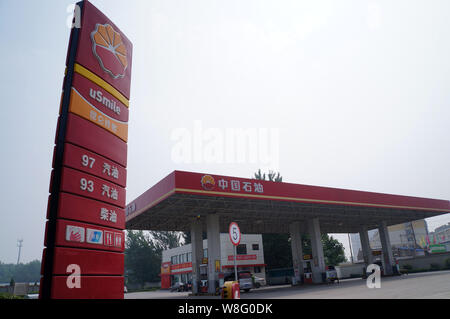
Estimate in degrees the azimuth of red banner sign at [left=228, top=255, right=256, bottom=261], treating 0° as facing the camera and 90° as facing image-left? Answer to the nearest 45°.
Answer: approximately 0°

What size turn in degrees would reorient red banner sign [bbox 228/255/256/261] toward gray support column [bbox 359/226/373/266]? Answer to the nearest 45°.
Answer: approximately 90° to its left
